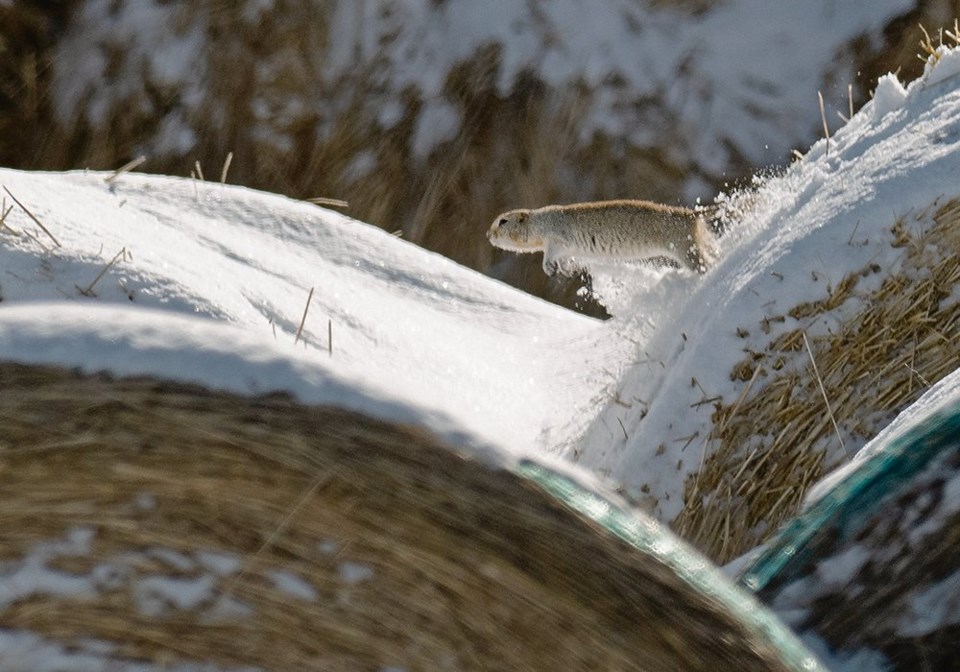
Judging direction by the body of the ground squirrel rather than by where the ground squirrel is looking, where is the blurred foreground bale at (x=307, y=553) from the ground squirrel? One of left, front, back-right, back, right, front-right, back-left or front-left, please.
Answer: left

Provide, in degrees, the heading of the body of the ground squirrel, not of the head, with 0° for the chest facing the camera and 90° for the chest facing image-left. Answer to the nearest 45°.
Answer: approximately 90°
